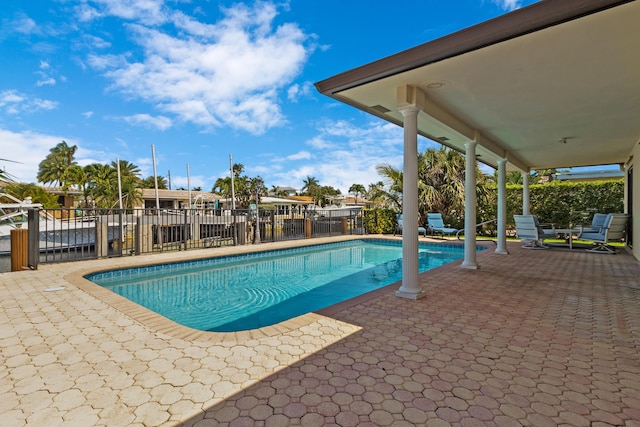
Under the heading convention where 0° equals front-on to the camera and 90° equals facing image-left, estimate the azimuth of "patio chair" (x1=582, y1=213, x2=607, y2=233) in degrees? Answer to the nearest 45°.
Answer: approximately 45°

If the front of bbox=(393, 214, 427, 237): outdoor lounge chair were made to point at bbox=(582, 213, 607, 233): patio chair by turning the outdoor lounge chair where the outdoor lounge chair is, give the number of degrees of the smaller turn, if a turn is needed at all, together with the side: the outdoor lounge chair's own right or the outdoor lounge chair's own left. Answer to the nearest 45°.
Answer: approximately 45° to the outdoor lounge chair's own left

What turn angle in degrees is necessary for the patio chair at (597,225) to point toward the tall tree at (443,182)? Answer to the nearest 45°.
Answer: approximately 45° to its right

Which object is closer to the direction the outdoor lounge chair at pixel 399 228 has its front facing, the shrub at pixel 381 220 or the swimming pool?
the swimming pool

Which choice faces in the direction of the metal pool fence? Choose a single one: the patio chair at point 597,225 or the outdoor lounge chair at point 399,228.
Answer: the patio chair

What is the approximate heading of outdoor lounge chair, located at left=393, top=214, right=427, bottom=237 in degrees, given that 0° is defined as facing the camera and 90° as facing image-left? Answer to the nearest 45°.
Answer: approximately 315°

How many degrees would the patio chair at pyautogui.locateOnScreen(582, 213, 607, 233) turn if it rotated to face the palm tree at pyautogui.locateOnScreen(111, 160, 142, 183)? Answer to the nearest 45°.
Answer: approximately 45° to its right

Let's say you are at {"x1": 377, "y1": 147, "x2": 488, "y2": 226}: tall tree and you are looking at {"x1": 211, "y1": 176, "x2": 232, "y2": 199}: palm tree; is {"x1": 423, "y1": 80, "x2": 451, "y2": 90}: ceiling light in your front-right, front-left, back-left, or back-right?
back-left

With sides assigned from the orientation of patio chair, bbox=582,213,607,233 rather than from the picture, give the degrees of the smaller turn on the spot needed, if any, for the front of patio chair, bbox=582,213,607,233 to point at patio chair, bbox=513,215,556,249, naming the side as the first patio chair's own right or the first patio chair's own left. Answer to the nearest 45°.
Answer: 0° — it already faces it
